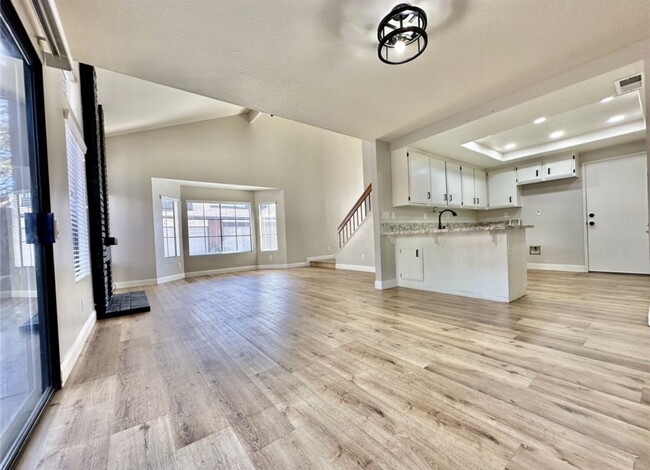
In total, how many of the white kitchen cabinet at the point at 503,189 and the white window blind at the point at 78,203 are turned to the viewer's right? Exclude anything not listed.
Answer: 1

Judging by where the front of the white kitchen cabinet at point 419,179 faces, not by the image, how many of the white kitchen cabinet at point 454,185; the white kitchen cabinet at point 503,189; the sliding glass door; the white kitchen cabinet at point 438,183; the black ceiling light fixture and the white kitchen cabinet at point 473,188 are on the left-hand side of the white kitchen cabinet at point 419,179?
4

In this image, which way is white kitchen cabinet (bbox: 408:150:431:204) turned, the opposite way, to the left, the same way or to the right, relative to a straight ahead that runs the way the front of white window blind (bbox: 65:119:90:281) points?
to the right

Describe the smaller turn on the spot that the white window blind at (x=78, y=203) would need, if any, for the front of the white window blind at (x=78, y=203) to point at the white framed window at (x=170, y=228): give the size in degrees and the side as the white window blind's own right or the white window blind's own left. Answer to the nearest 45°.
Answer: approximately 45° to the white window blind's own left

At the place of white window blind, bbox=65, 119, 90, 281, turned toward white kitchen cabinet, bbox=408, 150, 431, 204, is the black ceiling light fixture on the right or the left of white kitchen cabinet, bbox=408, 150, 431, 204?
right

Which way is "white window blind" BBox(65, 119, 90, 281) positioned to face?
to the viewer's right

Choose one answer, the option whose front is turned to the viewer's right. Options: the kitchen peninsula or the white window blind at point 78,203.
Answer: the white window blind

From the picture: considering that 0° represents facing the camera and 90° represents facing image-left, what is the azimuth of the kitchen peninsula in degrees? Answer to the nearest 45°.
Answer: approximately 45°
